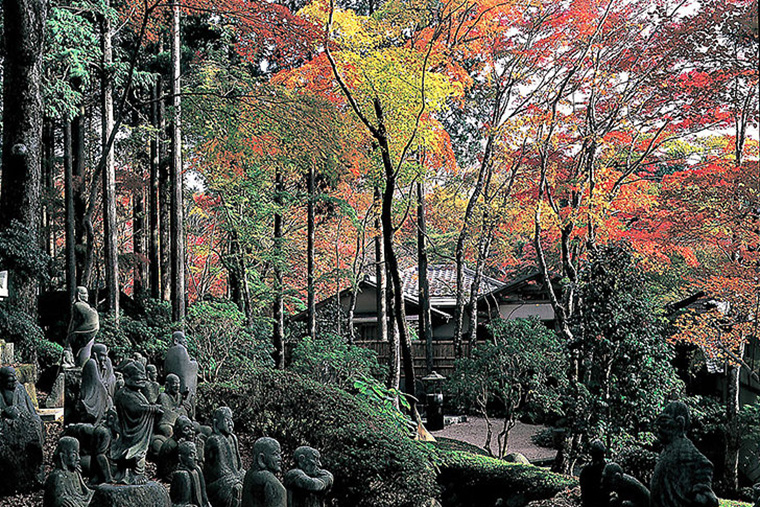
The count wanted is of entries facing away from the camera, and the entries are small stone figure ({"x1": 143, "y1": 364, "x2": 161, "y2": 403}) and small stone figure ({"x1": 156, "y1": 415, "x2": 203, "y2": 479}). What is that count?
0

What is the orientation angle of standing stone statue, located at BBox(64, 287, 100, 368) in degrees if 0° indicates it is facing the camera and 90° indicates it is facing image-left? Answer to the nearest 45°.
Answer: approximately 315°

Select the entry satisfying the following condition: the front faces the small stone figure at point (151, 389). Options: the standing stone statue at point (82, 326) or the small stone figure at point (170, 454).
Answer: the standing stone statue

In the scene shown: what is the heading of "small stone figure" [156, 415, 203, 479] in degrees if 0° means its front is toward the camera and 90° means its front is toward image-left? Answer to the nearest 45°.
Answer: approximately 315°

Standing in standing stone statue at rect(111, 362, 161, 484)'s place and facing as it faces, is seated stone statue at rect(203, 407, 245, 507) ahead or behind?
ahead
